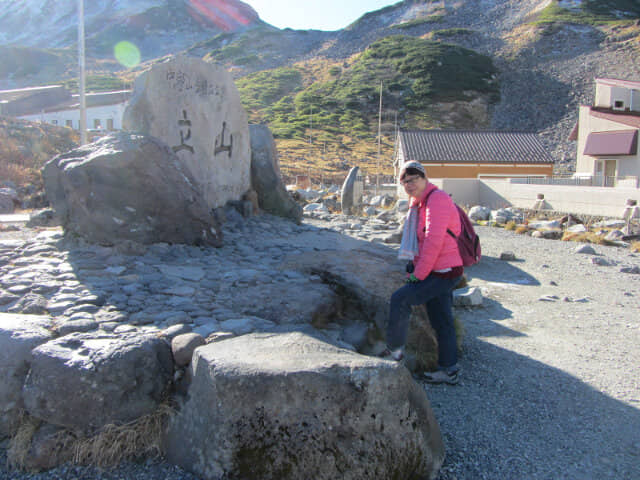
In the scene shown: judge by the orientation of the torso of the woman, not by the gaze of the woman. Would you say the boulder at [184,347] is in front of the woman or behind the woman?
in front

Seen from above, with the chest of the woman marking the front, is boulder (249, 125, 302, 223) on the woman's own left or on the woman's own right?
on the woman's own right

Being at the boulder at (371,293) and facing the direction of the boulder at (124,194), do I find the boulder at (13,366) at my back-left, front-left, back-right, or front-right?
front-left

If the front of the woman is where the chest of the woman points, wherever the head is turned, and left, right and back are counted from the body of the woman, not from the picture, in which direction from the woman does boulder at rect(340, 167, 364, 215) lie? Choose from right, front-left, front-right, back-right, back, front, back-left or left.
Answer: right

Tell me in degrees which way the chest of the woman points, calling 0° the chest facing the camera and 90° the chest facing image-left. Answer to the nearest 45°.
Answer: approximately 90°

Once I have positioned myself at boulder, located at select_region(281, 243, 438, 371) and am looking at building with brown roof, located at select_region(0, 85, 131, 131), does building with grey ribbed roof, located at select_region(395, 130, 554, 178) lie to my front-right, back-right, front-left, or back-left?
front-right

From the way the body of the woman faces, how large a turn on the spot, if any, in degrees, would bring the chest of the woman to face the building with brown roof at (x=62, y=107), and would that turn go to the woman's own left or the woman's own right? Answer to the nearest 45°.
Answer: approximately 45° to the woman's own right

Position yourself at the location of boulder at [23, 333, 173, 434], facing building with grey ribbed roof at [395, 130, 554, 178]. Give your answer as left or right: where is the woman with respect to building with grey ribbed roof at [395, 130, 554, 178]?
right

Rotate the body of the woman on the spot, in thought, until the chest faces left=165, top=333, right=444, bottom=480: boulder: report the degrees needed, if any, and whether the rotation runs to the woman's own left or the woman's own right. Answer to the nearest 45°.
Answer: approximately 90° to the woman's own left
